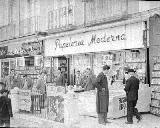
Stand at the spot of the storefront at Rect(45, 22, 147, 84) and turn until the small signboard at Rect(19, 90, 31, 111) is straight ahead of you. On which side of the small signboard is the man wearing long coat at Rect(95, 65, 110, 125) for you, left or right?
left

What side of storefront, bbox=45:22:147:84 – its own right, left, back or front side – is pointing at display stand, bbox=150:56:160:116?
left

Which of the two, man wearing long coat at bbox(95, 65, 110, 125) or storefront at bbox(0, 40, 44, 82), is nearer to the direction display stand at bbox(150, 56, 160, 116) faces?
the man wearing long coat

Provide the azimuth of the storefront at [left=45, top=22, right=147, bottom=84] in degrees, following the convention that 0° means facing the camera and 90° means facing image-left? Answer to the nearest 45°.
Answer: approximately 45°
